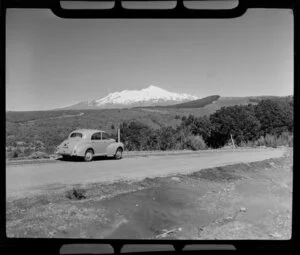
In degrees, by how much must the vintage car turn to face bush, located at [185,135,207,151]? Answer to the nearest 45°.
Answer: approximately 45° to its right

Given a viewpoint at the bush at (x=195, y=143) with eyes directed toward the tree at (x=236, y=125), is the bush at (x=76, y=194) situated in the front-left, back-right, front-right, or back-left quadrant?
back-right

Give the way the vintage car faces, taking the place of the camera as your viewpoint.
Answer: facing away from the viewer and to the right of the viewer
